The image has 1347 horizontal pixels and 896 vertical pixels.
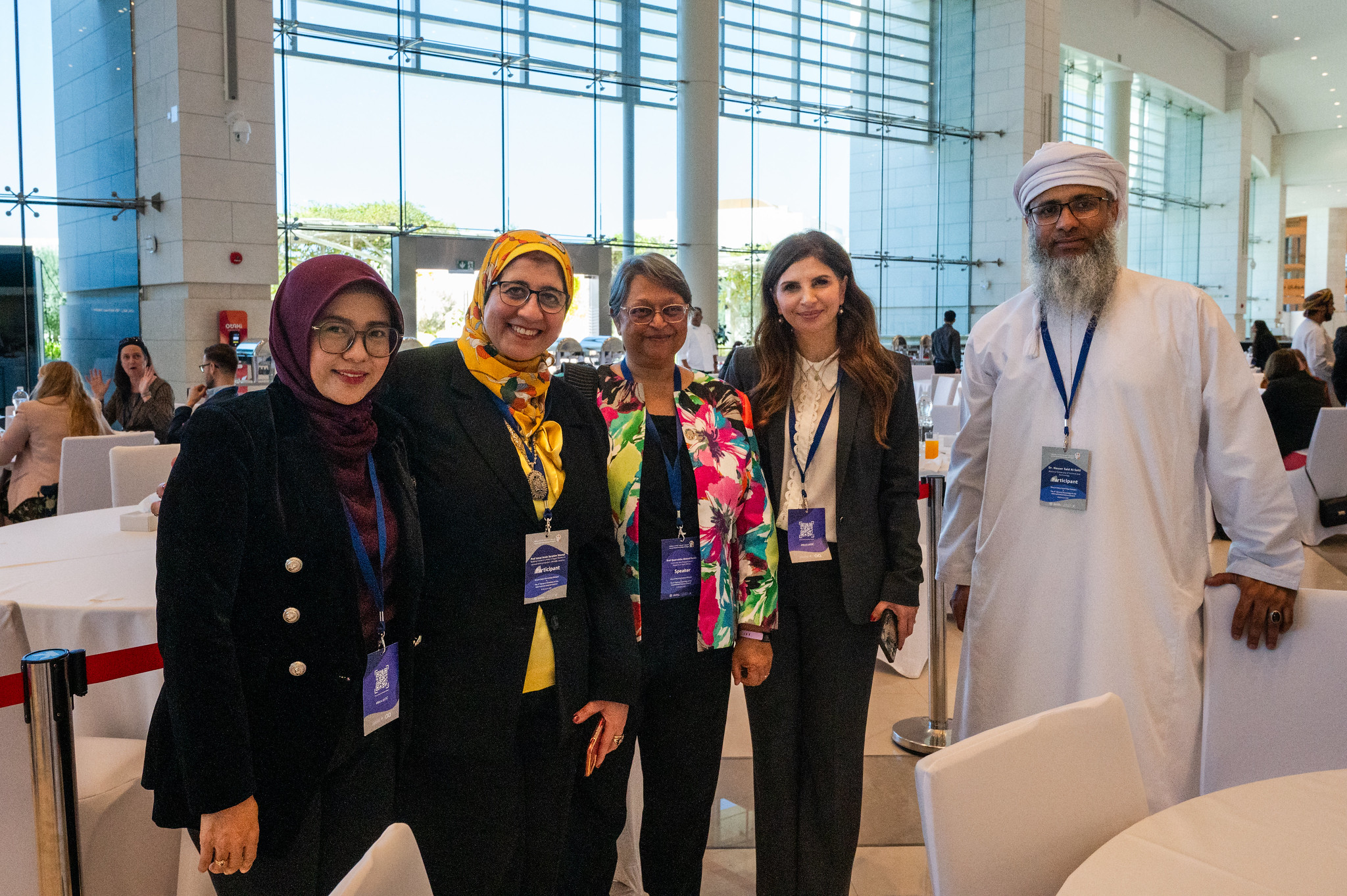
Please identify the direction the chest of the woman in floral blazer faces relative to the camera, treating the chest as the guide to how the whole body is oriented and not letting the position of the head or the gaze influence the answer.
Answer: toward the camera

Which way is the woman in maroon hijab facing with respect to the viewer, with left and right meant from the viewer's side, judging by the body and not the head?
facing the viewer and to the right of the viewer

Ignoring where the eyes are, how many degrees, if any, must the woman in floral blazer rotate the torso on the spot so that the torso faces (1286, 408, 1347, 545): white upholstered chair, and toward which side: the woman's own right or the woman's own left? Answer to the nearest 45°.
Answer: approximately 135° to the woman's own left

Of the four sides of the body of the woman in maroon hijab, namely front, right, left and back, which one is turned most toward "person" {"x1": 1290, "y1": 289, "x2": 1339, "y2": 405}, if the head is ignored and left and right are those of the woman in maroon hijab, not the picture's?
left

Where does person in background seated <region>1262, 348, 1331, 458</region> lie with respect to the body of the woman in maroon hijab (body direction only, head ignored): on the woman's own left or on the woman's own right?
on the woman's own left
